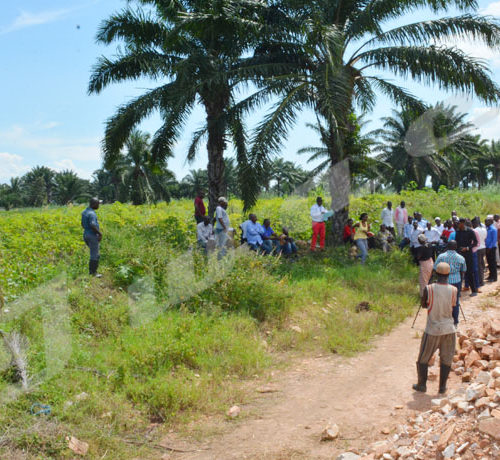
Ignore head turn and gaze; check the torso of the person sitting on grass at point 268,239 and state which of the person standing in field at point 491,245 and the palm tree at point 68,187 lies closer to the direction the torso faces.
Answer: the person standing in field

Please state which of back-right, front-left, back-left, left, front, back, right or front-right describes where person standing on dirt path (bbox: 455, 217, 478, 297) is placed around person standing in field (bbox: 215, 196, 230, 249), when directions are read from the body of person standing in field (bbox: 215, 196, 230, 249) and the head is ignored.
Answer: front-right

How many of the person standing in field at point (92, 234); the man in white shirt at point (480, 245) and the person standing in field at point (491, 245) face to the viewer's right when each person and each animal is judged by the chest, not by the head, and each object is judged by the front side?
1

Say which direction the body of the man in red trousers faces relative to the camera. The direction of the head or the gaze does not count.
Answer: toward the camera

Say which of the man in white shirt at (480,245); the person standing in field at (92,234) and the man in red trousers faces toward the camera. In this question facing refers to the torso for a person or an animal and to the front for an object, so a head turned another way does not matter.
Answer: the man in red trousers

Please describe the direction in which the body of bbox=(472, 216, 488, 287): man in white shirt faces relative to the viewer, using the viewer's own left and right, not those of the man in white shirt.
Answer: facing away from the viewer and to the left of the viewer

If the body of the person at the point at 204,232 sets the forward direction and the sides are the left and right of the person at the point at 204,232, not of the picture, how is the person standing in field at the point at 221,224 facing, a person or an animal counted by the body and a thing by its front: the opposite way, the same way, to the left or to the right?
the same way

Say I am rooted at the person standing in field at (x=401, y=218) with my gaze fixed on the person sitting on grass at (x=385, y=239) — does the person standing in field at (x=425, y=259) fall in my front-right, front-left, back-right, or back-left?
front-left

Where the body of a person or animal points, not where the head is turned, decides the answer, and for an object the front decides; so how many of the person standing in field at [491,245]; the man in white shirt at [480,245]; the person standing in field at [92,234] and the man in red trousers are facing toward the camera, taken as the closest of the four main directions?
1

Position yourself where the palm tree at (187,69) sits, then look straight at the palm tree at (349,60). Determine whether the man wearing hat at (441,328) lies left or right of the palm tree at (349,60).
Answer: right

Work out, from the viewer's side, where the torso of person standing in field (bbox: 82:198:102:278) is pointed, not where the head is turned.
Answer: to the viewer's right

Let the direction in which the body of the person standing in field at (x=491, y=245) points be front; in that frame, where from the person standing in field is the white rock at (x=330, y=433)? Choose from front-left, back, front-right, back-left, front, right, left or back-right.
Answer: left

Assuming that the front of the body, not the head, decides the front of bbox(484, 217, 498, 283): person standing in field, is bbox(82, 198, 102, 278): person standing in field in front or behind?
in front

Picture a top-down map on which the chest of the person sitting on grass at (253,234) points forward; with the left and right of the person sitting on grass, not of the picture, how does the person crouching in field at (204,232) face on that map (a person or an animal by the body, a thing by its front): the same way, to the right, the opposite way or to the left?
the same way
